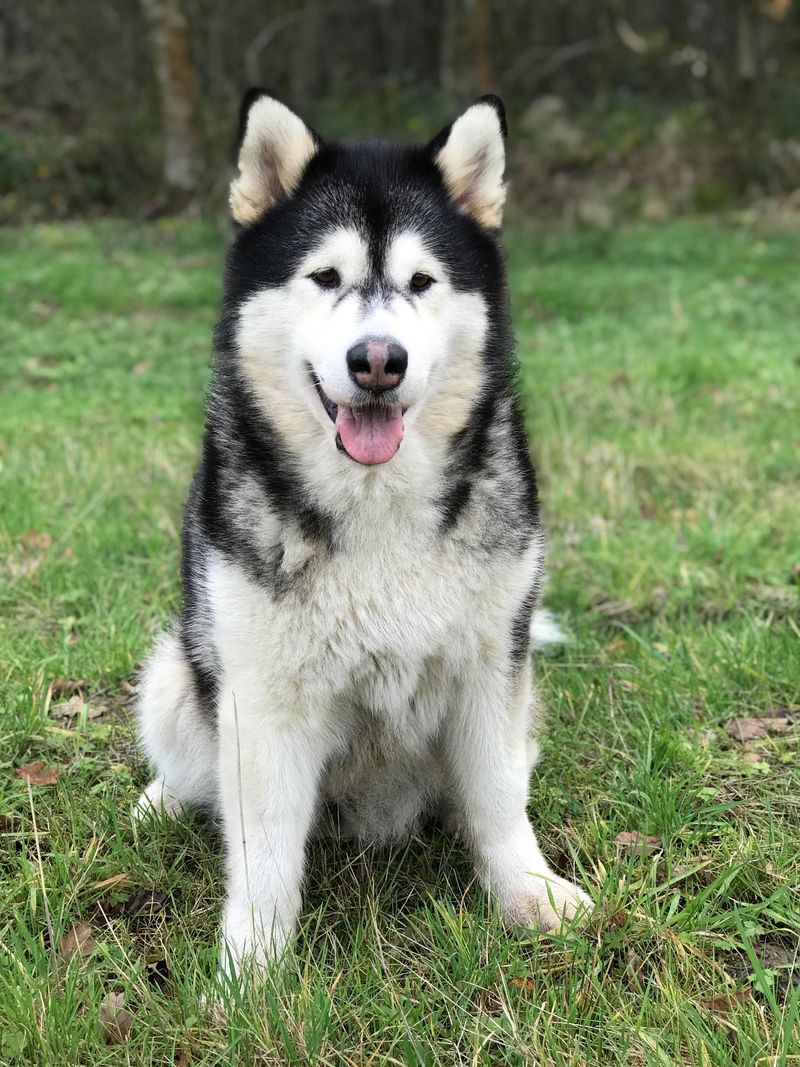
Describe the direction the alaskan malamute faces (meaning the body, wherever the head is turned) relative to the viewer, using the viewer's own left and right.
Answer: facing the viewer

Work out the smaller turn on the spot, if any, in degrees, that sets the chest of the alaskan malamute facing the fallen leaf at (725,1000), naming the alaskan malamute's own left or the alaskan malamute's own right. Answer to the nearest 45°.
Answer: approximately 45° to the alaskan malamute's own left

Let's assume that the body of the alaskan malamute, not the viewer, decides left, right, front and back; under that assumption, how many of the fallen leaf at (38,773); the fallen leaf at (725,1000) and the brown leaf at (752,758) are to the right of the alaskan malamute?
1

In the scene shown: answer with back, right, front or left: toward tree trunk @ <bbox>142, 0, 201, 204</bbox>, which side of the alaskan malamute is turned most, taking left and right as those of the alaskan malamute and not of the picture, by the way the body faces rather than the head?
back

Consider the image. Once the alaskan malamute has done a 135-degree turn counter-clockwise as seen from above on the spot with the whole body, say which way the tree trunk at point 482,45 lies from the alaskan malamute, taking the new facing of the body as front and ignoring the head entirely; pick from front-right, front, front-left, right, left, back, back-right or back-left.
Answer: front-left

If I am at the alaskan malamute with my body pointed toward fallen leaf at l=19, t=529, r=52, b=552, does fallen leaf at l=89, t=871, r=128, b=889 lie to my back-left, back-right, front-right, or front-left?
front-left

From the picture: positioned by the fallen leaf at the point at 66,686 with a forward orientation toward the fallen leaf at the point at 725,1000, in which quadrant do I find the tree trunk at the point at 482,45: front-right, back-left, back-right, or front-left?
back-left

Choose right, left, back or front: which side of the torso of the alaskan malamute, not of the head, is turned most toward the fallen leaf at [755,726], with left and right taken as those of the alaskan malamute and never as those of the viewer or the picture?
left

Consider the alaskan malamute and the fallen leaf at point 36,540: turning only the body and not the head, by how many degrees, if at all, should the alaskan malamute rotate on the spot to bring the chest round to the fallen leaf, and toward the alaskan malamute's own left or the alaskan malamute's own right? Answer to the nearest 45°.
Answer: approximately 135° to the alaskan malamute's own right
